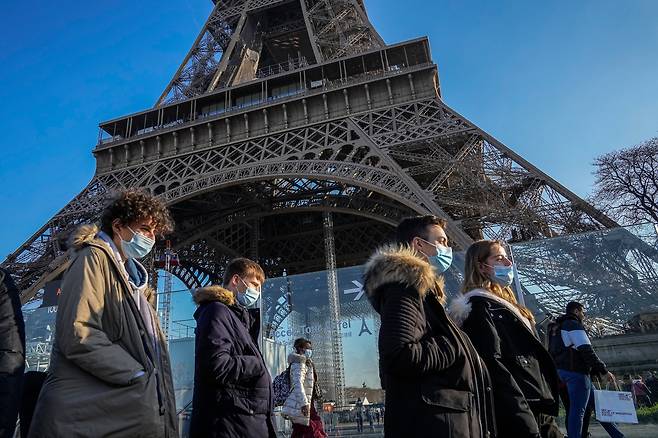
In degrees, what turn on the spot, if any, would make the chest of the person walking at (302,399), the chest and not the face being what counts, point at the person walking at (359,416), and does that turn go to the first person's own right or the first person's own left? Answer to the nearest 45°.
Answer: approximately 90° to the first person's own left

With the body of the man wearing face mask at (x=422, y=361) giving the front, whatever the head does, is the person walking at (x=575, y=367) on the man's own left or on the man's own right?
on the man's own left

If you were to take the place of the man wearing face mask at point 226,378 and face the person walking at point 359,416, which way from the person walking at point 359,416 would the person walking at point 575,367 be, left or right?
right

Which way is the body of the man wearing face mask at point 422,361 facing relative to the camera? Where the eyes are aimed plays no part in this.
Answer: to the viewer's right

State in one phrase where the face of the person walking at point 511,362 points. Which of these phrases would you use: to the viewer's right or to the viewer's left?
to the viewer's right

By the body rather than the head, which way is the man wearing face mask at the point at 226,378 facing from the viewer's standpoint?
to the viewer's right

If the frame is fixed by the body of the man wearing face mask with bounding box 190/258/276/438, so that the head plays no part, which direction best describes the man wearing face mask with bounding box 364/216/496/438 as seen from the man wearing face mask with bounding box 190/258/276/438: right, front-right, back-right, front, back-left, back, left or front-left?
front-right

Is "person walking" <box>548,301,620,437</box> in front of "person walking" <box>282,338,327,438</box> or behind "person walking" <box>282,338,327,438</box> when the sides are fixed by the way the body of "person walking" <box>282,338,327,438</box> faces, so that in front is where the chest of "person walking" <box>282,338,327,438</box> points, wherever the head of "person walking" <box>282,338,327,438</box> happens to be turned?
in front
